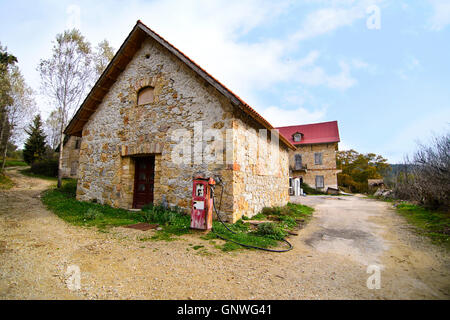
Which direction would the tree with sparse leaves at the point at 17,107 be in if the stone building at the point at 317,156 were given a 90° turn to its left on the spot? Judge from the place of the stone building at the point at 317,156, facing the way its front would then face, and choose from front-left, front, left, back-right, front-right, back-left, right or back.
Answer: back-right

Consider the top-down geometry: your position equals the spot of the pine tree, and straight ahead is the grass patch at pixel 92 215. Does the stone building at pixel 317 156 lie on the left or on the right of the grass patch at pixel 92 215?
left

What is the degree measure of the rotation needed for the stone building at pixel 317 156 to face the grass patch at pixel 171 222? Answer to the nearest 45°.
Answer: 0° — it already faces it

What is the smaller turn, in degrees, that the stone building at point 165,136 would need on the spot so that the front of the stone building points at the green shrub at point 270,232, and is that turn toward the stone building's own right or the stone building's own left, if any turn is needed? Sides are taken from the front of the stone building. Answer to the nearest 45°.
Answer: approximately 90° to the stone building's own left

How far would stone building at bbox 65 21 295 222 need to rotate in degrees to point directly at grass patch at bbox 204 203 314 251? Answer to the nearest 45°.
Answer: approximately 90° to its left

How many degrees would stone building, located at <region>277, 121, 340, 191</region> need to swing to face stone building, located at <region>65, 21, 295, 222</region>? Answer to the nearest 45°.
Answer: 0° — it already faces it

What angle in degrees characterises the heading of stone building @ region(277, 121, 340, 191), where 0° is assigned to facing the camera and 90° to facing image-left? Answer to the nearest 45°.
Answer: approximately 0°

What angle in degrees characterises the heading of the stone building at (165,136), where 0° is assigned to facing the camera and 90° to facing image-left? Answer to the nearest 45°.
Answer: approximately 45°

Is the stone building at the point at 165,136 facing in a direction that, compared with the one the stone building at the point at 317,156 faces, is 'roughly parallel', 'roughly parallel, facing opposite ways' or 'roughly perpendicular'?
roughly parallel

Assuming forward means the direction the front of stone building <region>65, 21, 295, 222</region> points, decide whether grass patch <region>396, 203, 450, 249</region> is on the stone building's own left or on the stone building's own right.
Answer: on the stone building's own left

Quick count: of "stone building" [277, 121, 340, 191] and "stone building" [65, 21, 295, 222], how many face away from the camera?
0

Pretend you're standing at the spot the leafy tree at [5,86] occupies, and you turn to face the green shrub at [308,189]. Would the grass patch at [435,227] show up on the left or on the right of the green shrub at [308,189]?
right

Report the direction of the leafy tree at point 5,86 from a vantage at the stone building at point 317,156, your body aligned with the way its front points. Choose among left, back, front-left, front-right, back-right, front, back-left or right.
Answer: front-right
